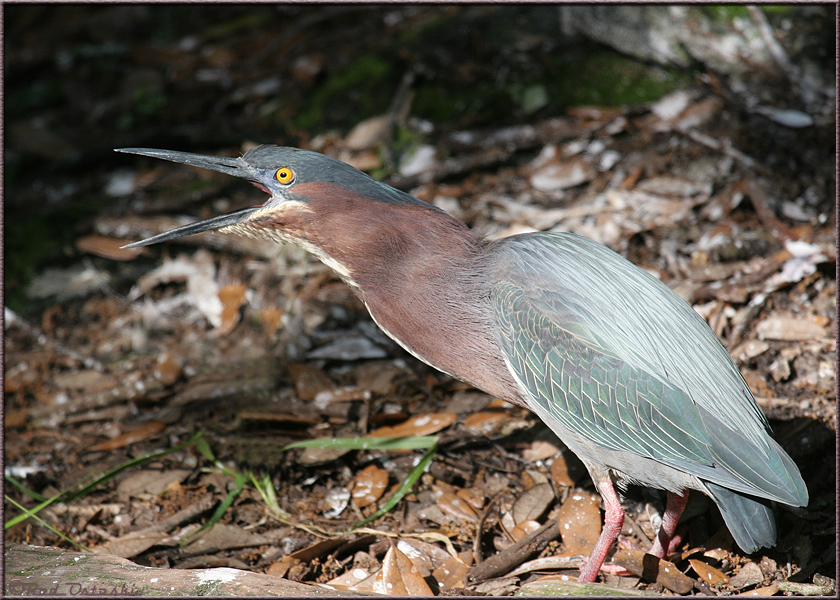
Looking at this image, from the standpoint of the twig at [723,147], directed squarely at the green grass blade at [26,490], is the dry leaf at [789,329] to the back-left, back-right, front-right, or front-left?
front-left

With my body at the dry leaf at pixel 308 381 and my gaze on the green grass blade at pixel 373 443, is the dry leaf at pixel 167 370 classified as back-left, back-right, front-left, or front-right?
back-right

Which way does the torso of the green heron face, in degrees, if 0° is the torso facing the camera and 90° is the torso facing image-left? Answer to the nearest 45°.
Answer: approximately 90°

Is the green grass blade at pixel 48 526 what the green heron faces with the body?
yes

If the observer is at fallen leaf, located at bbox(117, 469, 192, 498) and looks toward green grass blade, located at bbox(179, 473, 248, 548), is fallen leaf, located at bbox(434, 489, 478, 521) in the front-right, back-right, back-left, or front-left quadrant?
front-left
